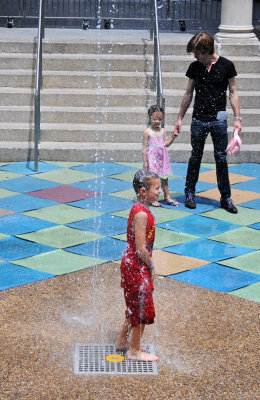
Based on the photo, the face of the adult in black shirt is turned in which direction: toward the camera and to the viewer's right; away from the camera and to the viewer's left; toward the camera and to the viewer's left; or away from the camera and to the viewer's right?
toward the camera and to the viewer's left

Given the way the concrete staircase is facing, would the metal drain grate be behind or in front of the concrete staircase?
in front

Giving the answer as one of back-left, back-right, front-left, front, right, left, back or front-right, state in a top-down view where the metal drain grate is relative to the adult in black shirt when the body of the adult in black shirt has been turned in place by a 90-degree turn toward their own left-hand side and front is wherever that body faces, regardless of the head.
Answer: right

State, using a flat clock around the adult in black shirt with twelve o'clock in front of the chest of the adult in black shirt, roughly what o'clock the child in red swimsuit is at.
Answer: The child in red swimsuit is roughly at 12 o'clock from the adult in black shirt.

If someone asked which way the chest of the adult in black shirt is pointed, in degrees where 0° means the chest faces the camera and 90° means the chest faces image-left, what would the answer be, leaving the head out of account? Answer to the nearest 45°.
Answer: approximately 0°

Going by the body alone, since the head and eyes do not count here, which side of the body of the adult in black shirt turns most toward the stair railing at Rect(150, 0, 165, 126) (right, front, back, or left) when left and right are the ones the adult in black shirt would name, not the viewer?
back
